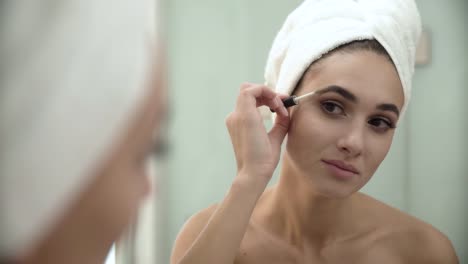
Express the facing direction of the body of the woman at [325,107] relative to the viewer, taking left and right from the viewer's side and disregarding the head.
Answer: facing the viewer

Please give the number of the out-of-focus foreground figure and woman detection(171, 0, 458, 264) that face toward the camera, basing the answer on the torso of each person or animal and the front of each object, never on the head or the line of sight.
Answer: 1

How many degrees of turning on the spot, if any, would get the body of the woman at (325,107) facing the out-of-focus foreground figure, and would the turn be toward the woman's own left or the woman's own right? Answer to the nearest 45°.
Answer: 0° — they already face them

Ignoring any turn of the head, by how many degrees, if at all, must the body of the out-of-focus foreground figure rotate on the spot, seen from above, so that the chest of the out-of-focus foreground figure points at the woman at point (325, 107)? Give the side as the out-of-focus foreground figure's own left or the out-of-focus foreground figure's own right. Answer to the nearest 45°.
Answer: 0° — they already face them

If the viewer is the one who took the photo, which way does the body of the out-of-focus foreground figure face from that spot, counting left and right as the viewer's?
facing away from the viewer and to the right of the viewer

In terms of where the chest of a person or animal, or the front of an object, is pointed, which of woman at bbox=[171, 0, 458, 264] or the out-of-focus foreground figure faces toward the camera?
the woman

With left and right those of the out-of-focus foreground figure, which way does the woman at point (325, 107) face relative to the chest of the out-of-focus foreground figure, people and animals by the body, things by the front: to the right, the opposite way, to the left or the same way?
the opposite way
